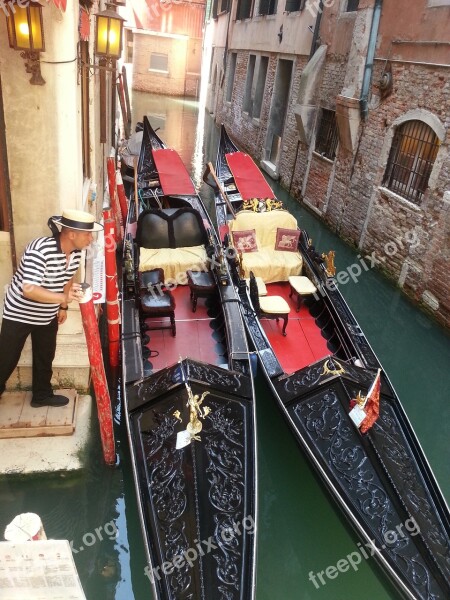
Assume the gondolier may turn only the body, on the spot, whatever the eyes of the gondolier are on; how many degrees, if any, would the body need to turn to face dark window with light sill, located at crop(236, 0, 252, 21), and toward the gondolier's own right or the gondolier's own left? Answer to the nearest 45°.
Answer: approximately 45° to the gondolier's own left

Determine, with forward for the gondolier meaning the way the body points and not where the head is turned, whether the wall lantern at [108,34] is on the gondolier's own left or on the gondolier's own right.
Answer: on the gondolier's own left

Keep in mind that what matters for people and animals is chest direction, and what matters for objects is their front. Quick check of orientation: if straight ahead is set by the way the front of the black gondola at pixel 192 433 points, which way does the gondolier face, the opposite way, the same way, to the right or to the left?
to the left

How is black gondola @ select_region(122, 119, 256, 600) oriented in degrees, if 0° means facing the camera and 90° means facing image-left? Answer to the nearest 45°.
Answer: approximately 0°

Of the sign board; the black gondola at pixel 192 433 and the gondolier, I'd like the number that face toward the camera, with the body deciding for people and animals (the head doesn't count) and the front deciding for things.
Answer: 2

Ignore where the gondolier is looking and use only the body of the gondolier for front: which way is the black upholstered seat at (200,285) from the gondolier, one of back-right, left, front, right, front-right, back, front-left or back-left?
front-left

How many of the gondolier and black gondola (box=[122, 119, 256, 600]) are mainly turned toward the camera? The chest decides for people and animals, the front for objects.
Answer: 1

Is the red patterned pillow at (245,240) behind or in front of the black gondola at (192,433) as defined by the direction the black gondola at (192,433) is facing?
behind

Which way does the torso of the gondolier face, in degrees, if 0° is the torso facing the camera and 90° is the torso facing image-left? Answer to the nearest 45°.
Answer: approximately 270°
